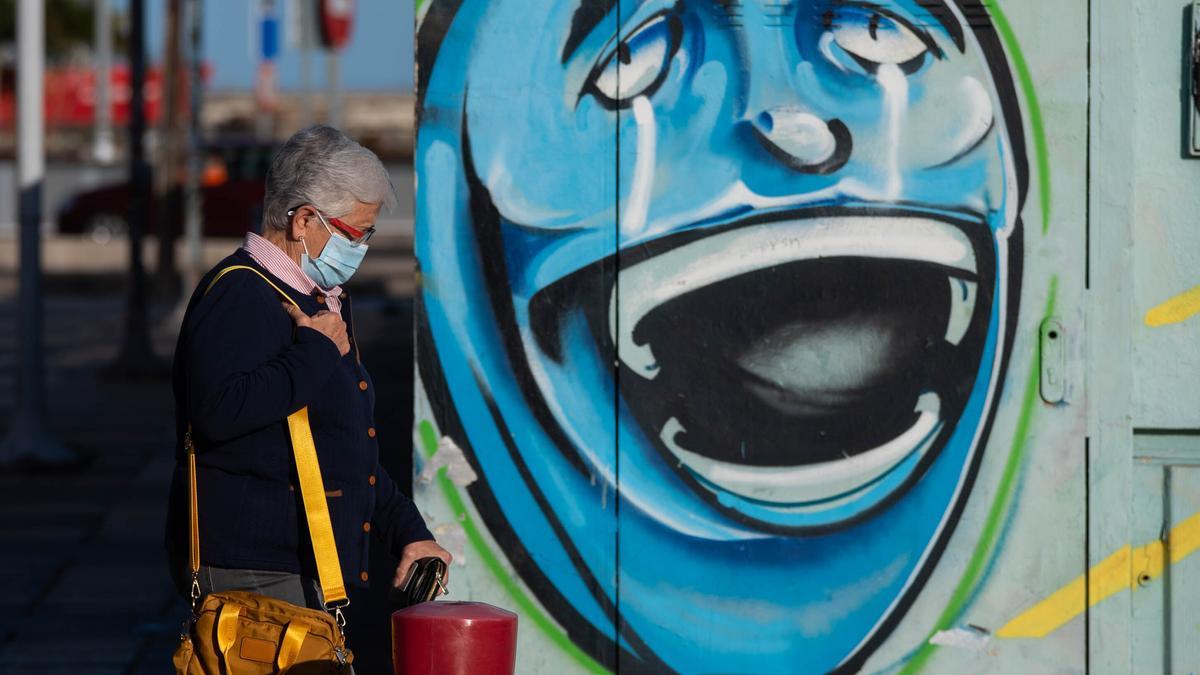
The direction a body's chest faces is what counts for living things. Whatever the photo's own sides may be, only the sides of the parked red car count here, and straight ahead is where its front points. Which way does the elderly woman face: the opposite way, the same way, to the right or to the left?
the opposite way

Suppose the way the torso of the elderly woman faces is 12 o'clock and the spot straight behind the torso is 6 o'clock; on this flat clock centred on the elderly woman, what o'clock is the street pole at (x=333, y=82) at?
The street pole is roughly at 9 o'clock from the elderly woman.

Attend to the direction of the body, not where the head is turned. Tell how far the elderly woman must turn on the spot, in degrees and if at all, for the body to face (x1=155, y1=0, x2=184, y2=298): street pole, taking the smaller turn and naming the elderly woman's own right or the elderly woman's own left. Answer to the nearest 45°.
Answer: approximately 90° to the elderly woman's own left

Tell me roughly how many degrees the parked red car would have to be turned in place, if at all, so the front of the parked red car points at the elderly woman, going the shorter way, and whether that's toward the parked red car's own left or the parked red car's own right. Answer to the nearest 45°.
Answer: approximately 90° to the parked red car's own left

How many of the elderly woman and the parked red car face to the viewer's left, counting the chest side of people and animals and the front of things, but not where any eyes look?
1

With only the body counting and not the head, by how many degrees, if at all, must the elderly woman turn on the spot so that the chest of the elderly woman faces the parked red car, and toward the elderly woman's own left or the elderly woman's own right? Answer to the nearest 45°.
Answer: approximately 90° to the elderly woman's own left

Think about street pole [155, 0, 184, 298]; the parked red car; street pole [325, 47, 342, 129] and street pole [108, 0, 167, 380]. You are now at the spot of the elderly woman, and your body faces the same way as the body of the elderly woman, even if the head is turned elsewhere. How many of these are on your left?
4

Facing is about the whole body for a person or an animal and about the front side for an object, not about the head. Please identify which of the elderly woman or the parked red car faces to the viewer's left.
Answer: the parked red car

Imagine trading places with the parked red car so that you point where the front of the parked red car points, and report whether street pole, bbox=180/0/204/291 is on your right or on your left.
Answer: on your left

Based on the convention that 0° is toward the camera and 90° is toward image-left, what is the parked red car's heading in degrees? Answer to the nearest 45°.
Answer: approximately 90°

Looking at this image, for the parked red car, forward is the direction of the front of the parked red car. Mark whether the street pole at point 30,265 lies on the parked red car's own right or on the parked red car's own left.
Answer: on the parked red car's own left

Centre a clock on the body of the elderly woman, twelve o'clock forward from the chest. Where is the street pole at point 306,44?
The street pole is roughly at 9 o'clock from the elderly woman.

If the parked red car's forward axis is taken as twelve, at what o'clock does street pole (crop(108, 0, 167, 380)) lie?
The street pole is roughly at 9 o'clock from the parked red car.

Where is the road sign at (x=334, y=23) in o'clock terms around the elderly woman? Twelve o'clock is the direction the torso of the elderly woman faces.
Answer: The road sign is roughly at 9 o'clock from the elderly woman.

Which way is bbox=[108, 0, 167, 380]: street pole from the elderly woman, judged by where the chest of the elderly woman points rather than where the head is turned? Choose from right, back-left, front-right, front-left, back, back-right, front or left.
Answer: left
